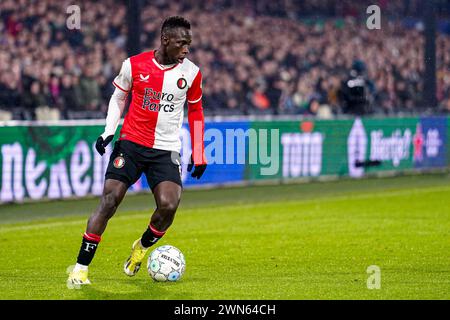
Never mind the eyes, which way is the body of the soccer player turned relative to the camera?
toward the camera
